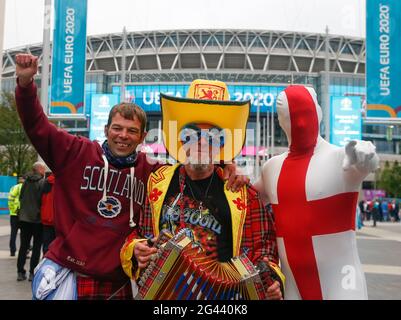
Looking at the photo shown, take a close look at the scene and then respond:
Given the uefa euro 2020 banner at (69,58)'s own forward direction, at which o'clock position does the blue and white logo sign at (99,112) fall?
The blue and white logo sign is roughly at 6 o'clock from the uefa euro 2020 banner.

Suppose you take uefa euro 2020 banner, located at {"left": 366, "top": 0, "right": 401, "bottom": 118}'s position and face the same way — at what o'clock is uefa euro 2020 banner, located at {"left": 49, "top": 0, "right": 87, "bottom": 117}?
uefa euro 2020 banner, located at {"left": 49, "top": 0, "right": 87, "bottom": 117} is roughly at 2 o'clock from uefa euro 2020 banner, located at {"left": 366, "top": 0, "right": 401, "bottom": 118}.

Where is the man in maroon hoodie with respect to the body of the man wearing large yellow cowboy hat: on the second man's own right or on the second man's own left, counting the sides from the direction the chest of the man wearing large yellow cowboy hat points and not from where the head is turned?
on the second man's own right

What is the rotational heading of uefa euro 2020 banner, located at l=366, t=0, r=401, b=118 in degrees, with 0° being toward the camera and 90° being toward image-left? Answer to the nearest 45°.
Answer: approximately 0°

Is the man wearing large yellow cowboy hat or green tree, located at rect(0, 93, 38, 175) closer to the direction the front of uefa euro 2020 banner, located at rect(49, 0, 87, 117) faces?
the man wearing large yellow cowboy hat

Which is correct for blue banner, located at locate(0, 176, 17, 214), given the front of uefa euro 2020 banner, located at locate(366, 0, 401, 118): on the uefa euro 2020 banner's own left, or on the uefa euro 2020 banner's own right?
on the uefa euro 2020 banner's own right

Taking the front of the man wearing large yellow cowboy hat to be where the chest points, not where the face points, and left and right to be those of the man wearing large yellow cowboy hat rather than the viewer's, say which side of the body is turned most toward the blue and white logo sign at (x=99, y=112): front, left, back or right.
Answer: back
